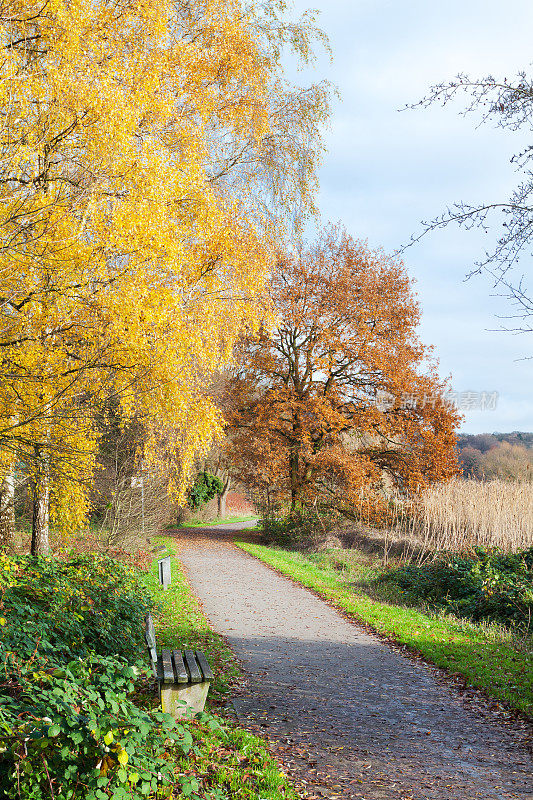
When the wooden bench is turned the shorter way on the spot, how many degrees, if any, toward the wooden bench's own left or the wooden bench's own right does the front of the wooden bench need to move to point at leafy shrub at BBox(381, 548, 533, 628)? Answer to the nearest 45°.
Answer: approximately 45° to the wooden bench's own left

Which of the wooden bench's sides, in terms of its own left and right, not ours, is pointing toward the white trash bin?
left

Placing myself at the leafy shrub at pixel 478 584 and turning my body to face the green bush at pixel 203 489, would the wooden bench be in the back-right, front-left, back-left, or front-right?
back-left

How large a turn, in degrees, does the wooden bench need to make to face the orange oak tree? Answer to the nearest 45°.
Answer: approximately 90° to its left

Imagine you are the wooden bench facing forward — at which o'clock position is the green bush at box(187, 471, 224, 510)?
The green bush is roughly at 9 o'clock from the wooden bench.

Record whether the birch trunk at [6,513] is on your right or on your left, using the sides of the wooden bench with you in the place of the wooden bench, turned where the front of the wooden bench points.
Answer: on your left

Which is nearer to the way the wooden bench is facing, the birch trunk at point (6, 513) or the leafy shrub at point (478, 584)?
the leafy shrub

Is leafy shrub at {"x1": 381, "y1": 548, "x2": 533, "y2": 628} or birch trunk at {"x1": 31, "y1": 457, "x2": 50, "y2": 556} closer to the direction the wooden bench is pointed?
the leafy shrub

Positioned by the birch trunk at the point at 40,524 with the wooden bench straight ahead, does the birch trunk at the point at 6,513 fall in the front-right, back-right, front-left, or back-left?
back-right

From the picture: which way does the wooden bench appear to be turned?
to the viewer's right

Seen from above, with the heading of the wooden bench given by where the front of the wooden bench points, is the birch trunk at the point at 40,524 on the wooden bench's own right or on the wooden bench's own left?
on the wooden bench's own left
